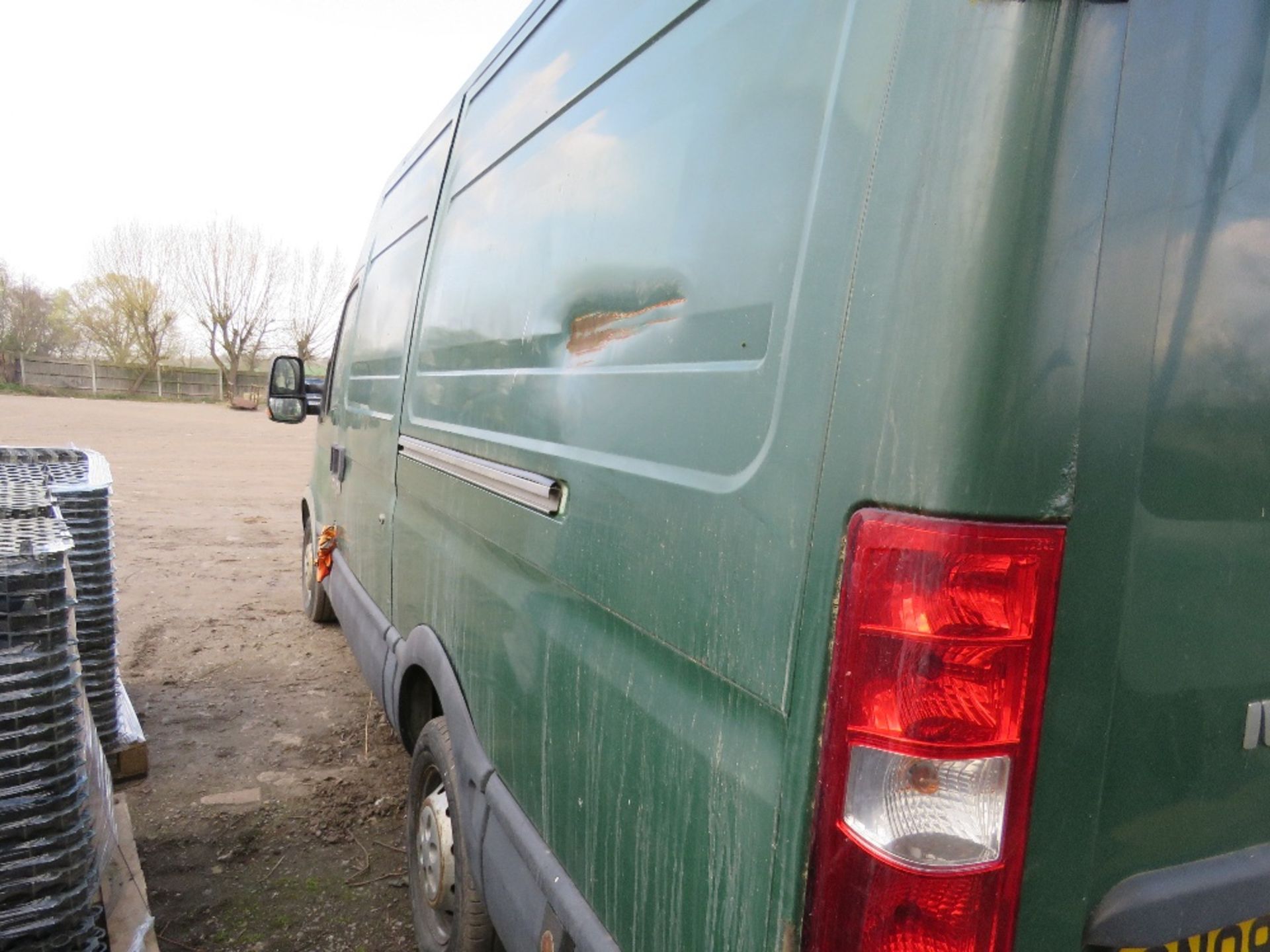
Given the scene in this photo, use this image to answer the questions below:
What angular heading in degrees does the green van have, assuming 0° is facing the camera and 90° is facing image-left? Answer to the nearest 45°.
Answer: approximately 135°

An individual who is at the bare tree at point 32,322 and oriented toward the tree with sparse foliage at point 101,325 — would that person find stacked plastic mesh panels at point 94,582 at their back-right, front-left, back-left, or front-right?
front-right

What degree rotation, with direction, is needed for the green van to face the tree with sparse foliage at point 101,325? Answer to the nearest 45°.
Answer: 0° — it already faces it

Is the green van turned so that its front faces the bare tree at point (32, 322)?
yes
